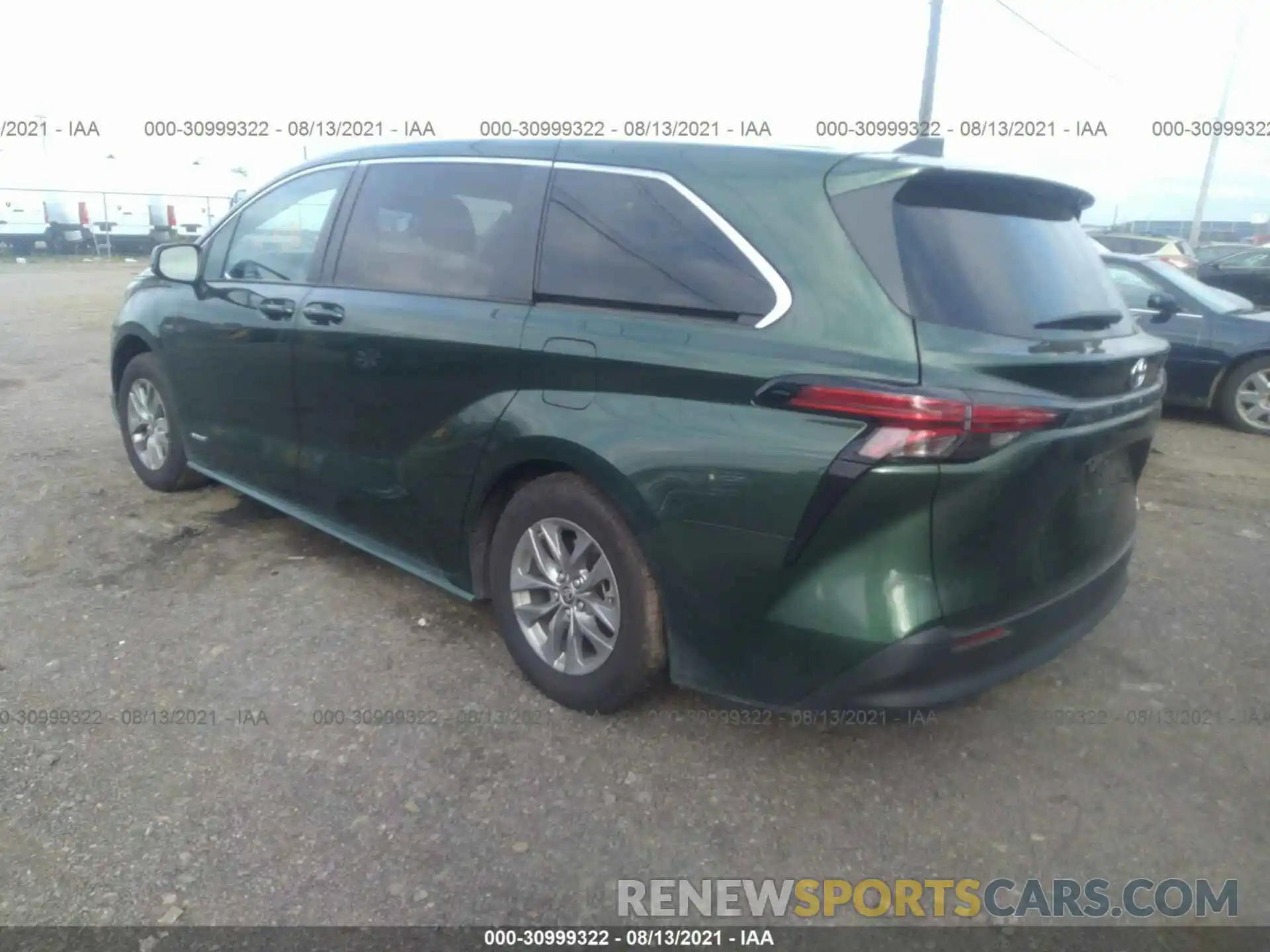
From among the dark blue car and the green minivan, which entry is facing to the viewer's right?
the dark blue car

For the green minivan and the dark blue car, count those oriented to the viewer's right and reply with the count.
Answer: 1

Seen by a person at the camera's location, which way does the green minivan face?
facing away from the viewer and to the left of the viewer

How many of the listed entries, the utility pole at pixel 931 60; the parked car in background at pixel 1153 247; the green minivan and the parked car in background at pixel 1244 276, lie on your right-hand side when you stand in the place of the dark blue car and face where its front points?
1

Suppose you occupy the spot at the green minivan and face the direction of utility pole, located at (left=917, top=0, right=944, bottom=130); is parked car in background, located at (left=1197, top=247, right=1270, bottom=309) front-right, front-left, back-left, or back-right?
front-right

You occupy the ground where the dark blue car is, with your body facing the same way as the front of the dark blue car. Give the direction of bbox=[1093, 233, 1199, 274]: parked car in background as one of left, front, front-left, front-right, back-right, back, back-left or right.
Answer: left

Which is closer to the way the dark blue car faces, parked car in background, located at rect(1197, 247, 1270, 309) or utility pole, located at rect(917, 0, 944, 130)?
the parked car in background

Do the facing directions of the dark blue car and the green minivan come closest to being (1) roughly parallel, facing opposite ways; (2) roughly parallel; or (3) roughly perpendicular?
roughly parallel, facing opposite ways

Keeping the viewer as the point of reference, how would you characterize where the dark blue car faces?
facing to the right of the viewer

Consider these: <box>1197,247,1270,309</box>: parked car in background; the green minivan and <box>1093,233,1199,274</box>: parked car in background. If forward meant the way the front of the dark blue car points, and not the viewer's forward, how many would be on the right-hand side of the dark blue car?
1

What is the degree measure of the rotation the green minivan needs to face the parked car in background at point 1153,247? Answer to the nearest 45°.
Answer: approximately 90° to its right

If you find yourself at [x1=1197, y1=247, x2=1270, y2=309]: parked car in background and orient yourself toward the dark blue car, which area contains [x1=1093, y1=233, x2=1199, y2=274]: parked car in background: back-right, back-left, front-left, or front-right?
back-right

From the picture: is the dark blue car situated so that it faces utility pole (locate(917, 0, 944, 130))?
no

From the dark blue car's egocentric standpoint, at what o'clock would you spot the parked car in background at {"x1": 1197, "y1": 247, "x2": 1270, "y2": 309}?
The parked car in background is roughly at 9 o'clock from the dark blue car.

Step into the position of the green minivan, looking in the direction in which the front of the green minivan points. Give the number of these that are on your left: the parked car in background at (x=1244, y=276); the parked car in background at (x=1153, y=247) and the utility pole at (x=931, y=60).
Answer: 0

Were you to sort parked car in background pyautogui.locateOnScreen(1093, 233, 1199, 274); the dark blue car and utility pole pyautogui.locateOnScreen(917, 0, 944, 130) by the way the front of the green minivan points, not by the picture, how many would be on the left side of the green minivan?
0

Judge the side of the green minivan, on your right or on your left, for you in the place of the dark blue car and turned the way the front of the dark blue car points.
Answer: on your right

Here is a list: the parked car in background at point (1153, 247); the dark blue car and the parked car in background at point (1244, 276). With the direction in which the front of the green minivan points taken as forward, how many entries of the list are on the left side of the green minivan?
0

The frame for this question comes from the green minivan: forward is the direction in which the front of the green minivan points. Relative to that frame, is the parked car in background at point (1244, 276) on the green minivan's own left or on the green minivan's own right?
on the green minivan's own right

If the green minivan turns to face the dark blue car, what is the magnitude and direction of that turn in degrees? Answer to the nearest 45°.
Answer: approximately 90° to its right
